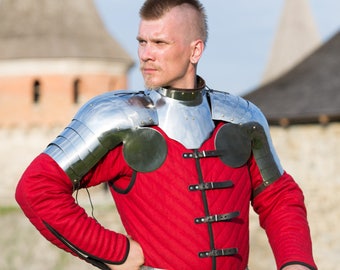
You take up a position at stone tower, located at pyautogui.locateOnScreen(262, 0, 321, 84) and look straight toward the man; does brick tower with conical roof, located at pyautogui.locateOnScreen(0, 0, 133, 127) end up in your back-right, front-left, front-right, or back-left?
front-right

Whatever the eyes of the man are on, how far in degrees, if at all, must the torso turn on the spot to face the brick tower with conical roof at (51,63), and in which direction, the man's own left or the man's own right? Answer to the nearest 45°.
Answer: approximately 180°

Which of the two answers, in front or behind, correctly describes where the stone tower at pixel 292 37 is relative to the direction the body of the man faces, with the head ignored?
behind

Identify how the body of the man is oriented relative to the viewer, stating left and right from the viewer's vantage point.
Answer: facing the viewer

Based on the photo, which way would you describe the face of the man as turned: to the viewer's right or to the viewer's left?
to the viewer's left
